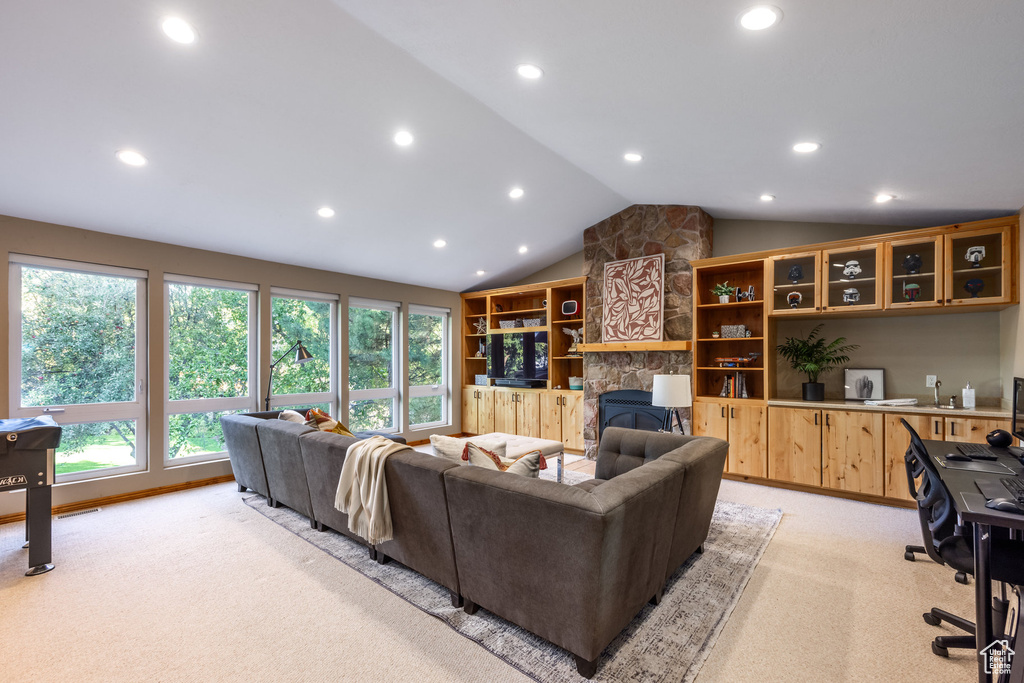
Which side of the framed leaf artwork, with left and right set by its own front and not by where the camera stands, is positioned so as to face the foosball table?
front

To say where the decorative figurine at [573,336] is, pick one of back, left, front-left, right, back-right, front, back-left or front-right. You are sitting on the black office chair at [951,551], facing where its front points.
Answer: back-left

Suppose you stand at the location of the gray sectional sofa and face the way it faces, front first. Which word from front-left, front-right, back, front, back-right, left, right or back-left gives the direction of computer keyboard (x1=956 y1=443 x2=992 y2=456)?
front-right

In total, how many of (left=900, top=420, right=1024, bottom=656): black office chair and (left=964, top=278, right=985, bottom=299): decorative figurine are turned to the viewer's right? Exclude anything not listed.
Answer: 1

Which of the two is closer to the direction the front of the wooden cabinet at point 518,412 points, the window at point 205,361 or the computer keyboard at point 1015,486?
the window

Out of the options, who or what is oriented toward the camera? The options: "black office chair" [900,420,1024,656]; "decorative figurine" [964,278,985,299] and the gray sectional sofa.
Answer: the decorative figurine

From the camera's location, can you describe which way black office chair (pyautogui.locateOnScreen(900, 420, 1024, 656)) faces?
facing to the right of the viewer

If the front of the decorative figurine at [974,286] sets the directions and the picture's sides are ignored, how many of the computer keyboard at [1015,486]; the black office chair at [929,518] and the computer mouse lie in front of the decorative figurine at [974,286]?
3

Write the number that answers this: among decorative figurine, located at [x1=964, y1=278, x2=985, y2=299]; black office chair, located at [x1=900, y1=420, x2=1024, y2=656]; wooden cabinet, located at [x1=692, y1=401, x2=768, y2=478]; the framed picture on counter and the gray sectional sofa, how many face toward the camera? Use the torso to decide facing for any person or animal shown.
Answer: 3

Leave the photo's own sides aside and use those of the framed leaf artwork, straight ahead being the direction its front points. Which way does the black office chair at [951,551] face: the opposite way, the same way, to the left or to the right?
to the left

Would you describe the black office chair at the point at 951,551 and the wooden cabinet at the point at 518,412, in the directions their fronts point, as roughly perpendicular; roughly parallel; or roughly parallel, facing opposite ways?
roughly perpendicular

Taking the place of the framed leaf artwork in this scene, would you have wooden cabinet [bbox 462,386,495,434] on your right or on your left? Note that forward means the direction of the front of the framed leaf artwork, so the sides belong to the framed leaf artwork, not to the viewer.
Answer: on your right

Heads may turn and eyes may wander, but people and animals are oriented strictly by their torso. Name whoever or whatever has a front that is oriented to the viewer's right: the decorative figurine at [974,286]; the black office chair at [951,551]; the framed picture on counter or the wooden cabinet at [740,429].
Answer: the black office chair

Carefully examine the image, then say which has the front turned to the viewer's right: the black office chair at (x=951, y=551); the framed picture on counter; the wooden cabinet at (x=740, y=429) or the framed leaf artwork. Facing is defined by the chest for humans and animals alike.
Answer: the black office chair

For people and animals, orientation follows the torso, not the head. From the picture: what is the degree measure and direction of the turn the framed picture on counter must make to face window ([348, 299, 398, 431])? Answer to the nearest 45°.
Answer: approximately 90° to its right
